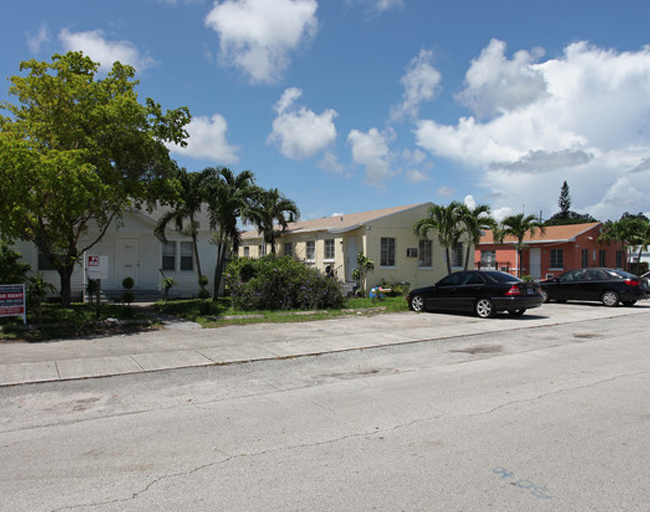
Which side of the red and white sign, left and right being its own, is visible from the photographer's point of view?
front

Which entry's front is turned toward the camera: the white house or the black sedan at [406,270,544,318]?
the white house

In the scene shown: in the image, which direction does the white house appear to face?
toward the camera

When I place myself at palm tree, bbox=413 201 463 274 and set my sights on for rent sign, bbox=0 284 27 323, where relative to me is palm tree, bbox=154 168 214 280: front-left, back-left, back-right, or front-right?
front-right

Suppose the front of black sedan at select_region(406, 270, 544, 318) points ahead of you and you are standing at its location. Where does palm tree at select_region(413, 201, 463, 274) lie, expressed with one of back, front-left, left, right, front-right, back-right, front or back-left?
front-right

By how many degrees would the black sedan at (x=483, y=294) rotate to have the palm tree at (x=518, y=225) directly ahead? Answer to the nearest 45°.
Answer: approximately 45° to its right

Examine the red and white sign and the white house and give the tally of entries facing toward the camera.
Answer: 2

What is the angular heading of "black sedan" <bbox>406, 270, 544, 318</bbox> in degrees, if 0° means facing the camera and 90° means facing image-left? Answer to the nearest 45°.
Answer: approximately 135°

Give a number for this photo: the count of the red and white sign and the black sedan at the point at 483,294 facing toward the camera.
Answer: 1

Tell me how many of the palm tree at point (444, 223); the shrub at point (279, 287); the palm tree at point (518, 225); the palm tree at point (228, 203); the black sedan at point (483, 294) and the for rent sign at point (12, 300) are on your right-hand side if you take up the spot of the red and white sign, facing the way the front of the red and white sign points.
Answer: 1

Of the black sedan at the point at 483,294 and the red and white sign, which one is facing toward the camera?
the red and white sign

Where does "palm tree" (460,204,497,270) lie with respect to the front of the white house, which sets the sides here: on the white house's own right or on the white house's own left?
on the white house's own left

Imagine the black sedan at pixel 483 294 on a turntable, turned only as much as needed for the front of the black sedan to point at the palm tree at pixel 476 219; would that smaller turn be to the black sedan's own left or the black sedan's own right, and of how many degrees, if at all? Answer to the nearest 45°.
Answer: approximately 45° to the black sedan's own right

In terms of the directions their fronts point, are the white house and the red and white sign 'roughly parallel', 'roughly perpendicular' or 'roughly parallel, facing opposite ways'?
roughly parallel

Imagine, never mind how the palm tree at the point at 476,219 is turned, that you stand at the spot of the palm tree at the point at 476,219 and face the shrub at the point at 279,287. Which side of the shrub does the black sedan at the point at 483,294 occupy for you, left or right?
left
